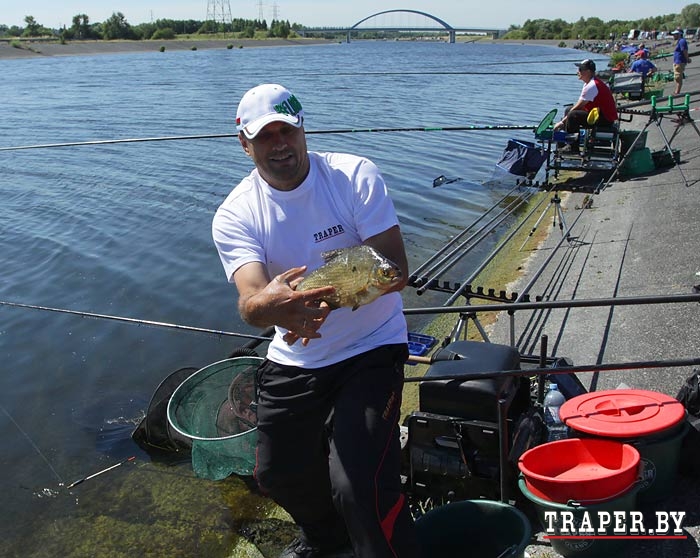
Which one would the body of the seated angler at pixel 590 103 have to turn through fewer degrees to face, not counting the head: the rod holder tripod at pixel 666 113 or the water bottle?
the water bottle

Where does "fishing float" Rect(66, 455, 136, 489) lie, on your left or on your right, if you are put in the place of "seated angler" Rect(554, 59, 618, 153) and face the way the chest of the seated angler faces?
on your left

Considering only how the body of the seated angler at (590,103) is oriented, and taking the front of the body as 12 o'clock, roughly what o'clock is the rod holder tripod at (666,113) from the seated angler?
The rod holder tripod is roughly at 7 o'clock from the seated angler.

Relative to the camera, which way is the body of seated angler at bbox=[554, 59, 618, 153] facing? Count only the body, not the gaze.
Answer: to the viewer's left

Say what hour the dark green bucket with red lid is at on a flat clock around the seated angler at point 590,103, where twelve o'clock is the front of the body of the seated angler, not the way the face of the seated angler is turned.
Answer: The dark green bucket with red lid is roughly at 9 o'clock from the seated angler.

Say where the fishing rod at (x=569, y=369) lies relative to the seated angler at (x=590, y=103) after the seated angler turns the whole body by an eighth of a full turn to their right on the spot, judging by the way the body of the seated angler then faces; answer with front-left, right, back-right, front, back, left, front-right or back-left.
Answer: back-left

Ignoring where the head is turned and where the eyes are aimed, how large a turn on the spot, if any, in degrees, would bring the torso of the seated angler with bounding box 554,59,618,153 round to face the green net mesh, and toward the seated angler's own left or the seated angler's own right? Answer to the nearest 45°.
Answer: approximately 90° to the seated angler's own left

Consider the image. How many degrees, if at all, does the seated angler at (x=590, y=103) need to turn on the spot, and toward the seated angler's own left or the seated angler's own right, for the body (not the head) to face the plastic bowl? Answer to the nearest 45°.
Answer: approximately 90° to the seated angler's own left

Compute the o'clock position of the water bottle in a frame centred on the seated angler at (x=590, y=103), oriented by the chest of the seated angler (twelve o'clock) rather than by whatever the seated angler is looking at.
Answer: The water bottle is roughly at 9 o'clock from the seated angler.
